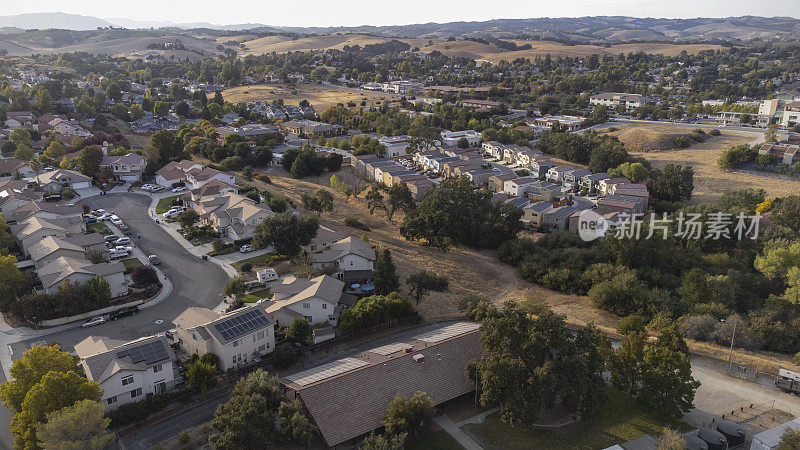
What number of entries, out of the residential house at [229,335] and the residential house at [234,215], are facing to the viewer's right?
0

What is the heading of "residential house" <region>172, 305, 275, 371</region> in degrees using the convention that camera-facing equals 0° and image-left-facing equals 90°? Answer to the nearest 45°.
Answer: approximately 135°

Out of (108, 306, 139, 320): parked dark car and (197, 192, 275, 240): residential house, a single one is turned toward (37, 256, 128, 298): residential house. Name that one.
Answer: (197, 192, 275, 240): residential house

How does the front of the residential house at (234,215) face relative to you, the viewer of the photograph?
facing the viewer and to the left of the viewer

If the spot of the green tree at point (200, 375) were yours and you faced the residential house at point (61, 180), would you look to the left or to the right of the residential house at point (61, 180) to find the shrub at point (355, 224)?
right

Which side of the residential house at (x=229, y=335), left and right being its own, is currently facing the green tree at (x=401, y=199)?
right

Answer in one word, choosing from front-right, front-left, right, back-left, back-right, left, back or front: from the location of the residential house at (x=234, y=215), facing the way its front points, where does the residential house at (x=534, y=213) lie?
back-left

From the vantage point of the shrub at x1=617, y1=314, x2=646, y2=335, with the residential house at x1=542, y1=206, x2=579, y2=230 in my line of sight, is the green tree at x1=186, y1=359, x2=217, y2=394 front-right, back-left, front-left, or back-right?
back-left
